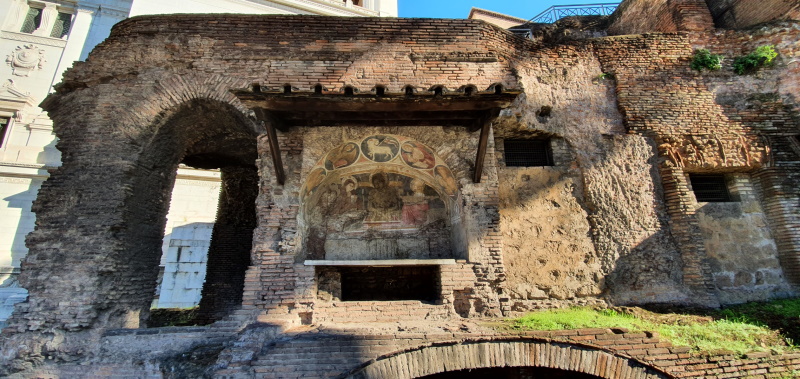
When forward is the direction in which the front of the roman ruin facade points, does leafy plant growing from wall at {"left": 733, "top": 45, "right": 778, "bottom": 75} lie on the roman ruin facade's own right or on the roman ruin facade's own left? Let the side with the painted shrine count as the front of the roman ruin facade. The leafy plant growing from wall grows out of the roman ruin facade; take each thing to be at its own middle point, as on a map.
on the roman ruin facade's own left

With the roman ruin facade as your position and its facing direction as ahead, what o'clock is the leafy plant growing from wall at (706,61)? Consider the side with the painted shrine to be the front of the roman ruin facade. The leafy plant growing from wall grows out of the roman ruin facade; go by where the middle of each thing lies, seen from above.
The leafy plant growing from wall is roughly at 9 o'clock from the roman ruin facade.

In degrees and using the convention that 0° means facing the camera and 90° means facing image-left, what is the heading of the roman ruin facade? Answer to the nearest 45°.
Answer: approximately 0°

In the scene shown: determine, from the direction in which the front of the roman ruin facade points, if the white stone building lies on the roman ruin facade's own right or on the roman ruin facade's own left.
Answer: on the roman ruin facade's own right
